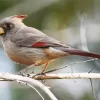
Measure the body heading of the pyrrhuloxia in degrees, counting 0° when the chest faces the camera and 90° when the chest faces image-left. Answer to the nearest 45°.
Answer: approximately 90°
